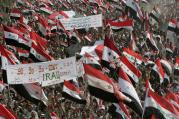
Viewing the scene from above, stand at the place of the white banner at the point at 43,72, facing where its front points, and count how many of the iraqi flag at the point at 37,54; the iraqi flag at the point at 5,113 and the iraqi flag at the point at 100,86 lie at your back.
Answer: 1

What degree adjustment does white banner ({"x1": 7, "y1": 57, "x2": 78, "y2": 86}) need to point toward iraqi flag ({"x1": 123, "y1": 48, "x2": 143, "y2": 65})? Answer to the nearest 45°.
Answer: approximately 135° to its left

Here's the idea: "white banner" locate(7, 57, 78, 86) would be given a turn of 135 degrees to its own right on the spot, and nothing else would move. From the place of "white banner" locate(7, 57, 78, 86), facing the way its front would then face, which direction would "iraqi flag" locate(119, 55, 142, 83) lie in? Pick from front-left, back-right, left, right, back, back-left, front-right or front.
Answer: back-right

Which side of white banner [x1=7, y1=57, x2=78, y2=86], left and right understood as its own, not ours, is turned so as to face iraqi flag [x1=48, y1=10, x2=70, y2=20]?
back

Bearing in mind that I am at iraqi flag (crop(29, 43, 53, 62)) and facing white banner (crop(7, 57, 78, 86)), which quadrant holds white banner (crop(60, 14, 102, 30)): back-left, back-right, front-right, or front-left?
back-left

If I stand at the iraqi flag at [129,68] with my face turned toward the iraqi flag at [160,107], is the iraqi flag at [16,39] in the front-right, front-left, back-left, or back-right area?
back-right

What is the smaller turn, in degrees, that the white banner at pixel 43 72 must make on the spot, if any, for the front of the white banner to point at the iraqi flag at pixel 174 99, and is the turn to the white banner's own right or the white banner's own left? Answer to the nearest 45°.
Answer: approximately 45° to the white banner's own left

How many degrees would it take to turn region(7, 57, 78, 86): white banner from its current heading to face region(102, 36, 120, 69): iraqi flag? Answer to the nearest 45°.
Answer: approximately 135° to its left

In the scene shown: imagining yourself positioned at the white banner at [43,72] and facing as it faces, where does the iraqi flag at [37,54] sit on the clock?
The iraqi flag is roughly at 6 o'clock from the white banner.

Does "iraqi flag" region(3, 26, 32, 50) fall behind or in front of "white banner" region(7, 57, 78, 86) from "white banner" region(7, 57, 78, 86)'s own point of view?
behind

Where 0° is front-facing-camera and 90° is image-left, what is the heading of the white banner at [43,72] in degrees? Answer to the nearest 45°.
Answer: approximately 0°

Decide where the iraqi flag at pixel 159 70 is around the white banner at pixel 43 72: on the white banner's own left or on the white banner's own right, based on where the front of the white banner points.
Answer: on the white banner's own left

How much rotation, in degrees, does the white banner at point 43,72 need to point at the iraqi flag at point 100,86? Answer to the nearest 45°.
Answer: approximately 45° to its left

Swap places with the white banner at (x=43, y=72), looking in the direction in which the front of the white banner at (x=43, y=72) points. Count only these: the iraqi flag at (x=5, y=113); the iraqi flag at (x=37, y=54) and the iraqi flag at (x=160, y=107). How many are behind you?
1
